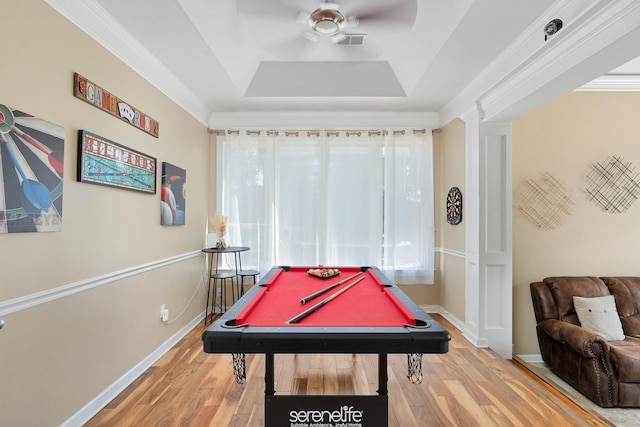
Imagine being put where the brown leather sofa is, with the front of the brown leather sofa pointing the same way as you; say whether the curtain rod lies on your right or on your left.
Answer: on your right

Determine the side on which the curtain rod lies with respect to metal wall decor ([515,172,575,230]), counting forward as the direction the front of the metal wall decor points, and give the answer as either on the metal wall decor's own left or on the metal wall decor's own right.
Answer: on the metal wall decor's own right

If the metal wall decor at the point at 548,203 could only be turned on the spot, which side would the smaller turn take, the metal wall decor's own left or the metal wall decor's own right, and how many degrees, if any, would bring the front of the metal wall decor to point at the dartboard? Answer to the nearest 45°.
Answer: approximately 90° to the metal wall decor's own right

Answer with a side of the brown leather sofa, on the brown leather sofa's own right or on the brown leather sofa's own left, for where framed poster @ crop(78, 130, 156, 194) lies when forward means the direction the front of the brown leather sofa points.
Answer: on the brown leather sofa's own right

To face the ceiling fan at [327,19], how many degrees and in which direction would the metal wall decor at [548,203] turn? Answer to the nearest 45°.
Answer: approximately 45° to its right
